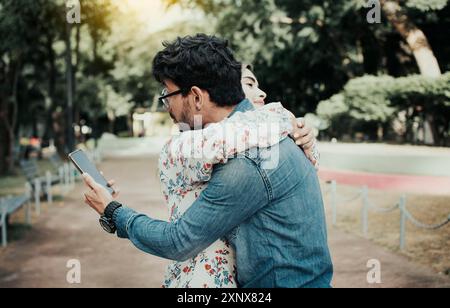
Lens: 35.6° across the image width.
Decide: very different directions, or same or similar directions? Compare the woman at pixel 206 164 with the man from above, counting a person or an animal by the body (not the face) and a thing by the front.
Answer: very different directions

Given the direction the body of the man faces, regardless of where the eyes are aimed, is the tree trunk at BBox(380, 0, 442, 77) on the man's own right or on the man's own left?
on the man's own right

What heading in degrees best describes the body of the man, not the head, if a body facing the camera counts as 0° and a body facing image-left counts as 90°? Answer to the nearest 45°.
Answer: approximately 135°

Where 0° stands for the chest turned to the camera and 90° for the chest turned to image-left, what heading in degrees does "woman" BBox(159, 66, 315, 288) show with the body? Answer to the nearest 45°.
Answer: approximately 315°

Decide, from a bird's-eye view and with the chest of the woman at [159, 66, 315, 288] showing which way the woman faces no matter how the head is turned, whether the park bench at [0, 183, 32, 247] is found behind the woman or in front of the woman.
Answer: behind

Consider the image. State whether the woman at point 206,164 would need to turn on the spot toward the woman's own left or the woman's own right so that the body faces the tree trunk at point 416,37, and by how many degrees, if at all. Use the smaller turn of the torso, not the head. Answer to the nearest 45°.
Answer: approximately 135° to the woman's own left
